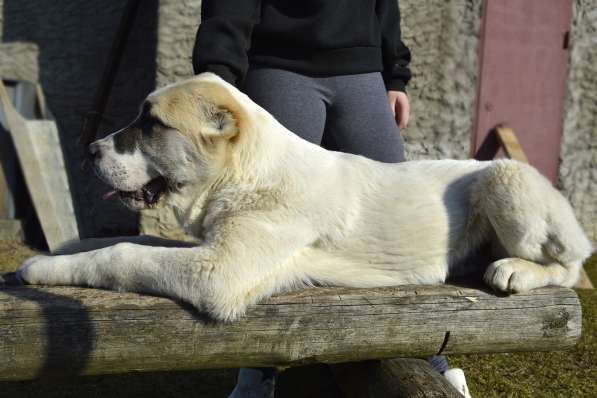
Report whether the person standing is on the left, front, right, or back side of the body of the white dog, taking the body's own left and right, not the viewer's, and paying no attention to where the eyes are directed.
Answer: right

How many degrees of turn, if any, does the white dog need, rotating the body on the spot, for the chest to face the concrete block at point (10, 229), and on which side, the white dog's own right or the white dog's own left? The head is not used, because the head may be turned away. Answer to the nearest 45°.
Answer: approximately 45° to the white dog's own right

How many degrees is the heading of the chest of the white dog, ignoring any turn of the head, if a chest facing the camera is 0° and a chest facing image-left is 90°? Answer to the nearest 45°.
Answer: approximately 90°

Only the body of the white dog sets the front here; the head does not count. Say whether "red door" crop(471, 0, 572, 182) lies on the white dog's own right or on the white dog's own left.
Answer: on the white dog's own right
